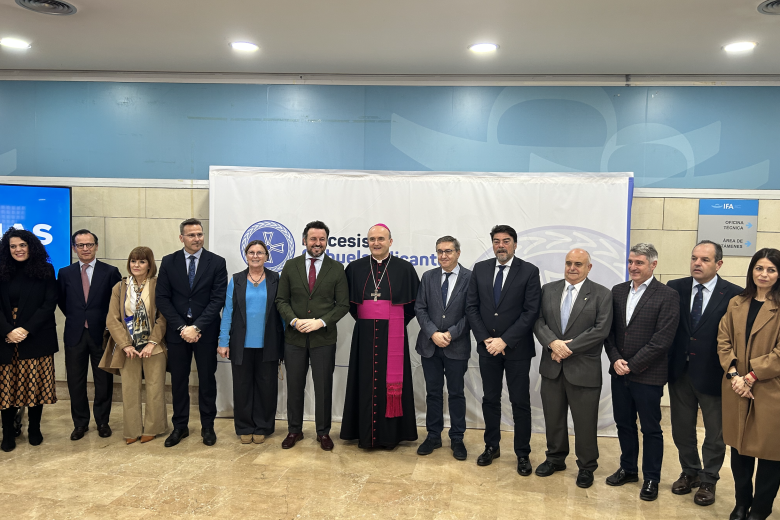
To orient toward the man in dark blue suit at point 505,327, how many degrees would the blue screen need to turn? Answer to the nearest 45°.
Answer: approximately 45° to its left

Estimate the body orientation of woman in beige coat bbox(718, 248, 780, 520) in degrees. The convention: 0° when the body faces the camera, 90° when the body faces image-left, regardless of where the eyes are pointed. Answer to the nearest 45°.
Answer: approximately 45°

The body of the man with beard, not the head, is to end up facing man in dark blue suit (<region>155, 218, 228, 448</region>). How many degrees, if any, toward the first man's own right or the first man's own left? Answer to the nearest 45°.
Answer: approximately 90° to the first man's own right

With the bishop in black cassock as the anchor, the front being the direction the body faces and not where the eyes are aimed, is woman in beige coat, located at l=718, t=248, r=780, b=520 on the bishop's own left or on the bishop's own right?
on the bishop's own left

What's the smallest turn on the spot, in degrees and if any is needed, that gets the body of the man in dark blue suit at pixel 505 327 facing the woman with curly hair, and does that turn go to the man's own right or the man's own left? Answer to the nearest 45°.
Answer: approximately 90° to the man's own right

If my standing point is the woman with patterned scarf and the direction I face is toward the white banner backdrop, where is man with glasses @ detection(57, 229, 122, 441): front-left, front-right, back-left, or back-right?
back-left

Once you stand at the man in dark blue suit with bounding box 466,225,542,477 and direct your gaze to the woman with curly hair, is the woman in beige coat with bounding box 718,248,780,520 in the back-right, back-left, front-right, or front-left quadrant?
back-left

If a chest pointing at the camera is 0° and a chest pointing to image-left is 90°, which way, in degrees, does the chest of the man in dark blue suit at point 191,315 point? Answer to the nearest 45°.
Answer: approximately 0°

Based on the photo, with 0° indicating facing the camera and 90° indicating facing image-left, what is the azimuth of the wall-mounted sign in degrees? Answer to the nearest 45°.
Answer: approximately 0°
